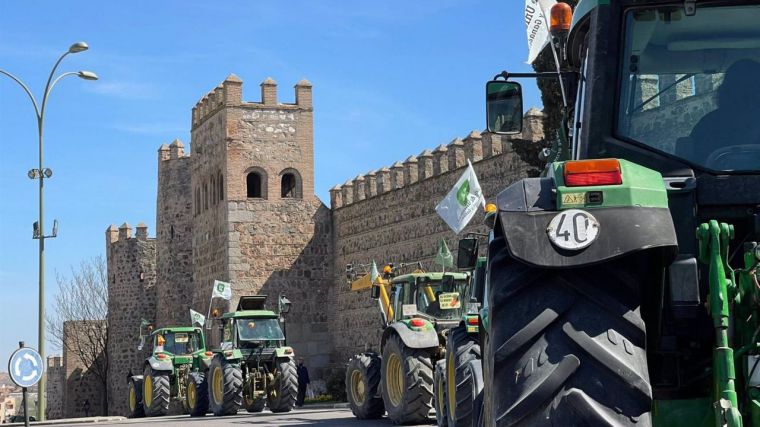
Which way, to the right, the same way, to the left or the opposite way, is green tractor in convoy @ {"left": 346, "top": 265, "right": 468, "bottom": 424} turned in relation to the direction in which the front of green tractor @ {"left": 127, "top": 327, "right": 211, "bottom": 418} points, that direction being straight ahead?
the same way

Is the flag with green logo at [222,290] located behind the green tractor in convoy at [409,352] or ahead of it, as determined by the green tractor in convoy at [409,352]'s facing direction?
ahead

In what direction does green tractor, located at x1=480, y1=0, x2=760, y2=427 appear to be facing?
away from the camera

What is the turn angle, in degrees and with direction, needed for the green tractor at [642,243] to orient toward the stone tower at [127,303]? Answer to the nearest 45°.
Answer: approximately 45° to its left

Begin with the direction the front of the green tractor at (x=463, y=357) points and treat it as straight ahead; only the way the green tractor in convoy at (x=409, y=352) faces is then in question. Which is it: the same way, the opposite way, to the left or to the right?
the same way
